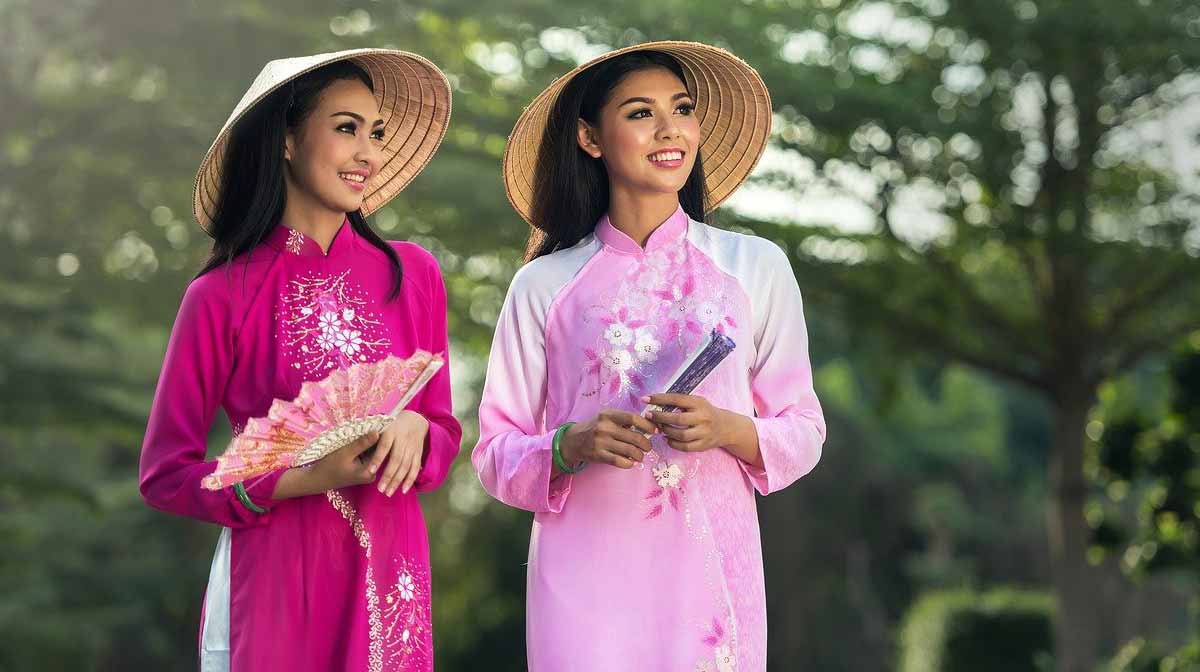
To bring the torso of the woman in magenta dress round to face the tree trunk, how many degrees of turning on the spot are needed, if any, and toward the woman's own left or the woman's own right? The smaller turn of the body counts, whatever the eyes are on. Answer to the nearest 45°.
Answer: approximately 90° to the woman's own left

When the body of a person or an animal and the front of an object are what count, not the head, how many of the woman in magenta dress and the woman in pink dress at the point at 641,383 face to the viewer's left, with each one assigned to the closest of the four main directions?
0

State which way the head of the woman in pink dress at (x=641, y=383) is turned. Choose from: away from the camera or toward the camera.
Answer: toward the camera

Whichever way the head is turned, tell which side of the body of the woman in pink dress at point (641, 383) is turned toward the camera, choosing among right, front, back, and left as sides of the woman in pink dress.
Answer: front

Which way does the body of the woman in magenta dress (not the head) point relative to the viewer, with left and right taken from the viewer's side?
facing the viewer and to the right of the viewer

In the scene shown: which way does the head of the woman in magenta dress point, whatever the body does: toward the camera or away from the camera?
toward the camera
